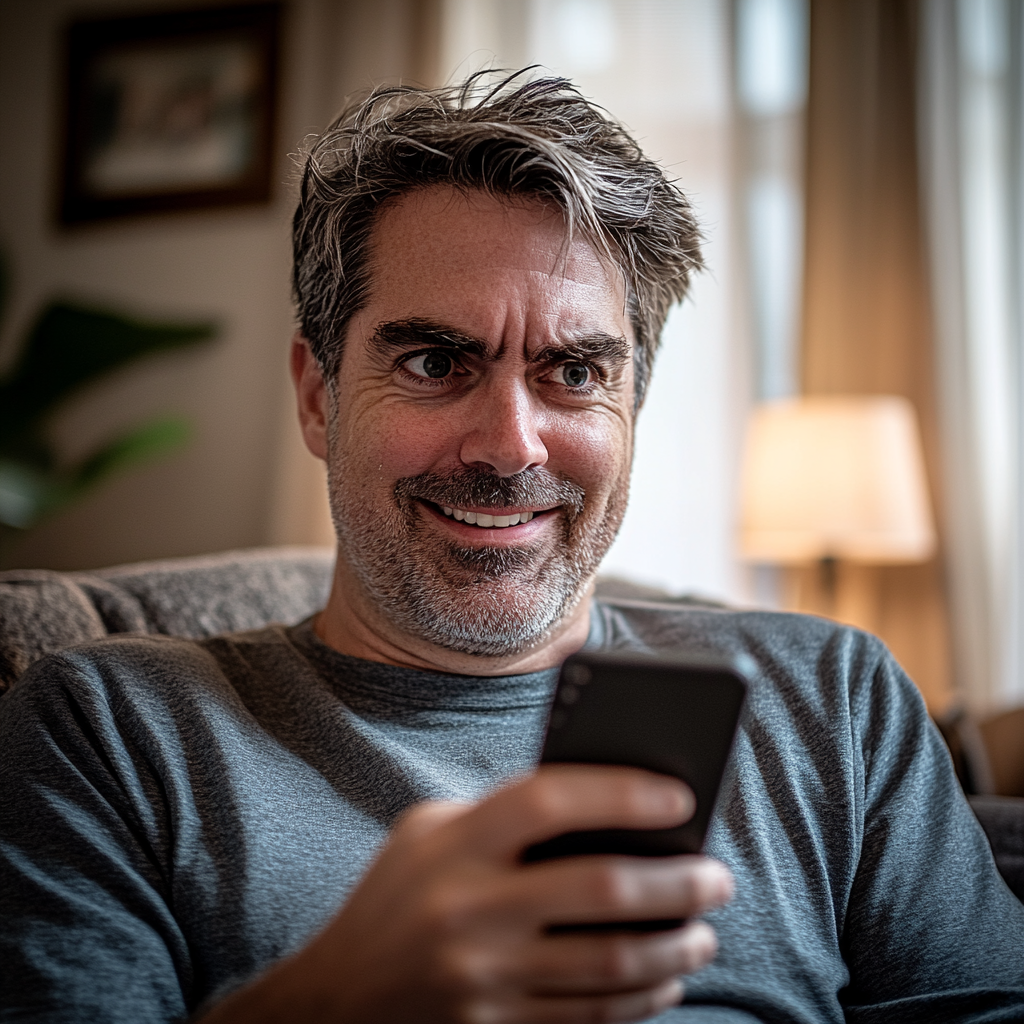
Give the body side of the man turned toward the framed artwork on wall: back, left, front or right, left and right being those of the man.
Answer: back

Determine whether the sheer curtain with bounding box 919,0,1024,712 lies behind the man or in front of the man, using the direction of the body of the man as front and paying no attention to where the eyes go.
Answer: behind

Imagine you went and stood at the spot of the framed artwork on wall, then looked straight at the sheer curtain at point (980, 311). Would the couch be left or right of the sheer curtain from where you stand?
right

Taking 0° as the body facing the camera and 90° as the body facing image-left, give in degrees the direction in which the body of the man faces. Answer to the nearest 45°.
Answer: approximately 0°
